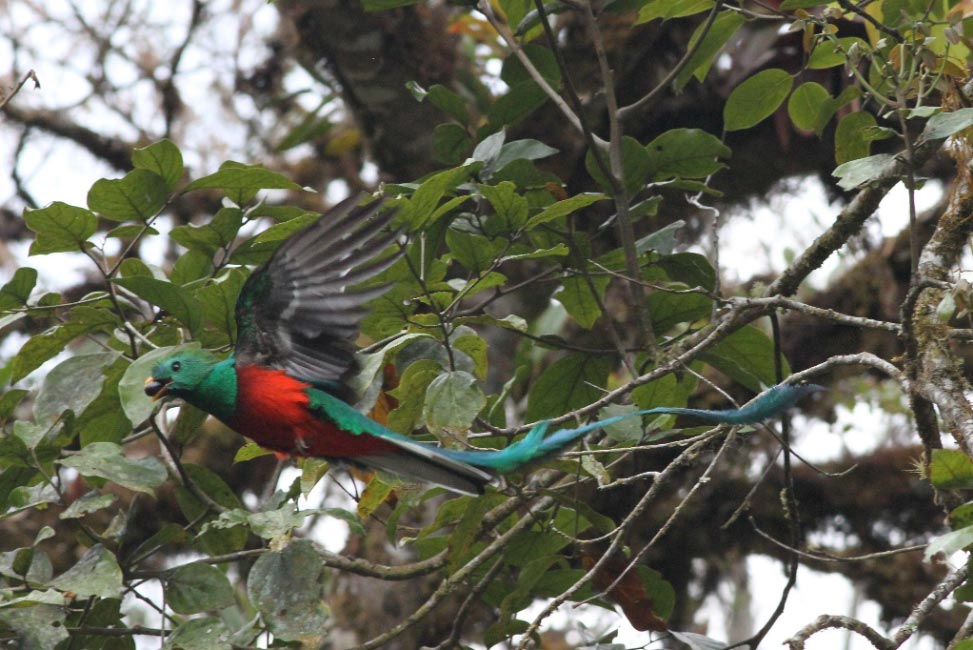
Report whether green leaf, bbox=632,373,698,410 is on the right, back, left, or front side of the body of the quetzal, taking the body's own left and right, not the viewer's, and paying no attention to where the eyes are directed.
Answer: back

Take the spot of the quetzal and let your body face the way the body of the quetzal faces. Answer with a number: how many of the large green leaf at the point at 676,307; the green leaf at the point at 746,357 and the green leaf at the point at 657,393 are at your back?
3

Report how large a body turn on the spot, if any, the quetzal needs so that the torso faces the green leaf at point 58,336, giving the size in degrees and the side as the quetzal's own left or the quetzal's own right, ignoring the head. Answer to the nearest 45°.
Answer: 0° — it already faces it

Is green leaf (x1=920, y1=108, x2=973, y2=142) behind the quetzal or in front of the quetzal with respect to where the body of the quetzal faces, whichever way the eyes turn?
behind

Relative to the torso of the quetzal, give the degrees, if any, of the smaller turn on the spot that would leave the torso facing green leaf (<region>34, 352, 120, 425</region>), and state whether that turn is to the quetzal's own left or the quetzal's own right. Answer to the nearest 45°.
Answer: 0° — it already faces it

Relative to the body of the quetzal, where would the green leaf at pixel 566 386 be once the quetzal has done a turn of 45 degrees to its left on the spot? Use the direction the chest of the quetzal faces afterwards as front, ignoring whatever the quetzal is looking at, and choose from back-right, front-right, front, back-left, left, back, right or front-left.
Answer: back

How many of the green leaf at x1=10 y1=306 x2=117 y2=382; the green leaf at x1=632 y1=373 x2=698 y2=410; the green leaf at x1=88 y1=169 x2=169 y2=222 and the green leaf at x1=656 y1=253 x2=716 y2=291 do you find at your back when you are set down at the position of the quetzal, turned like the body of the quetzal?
2

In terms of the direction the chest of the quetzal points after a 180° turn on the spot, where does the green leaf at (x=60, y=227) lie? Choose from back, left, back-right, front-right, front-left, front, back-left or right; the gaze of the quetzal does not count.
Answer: back

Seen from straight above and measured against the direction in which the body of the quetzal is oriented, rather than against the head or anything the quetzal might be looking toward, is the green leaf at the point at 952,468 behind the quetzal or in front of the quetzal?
behind

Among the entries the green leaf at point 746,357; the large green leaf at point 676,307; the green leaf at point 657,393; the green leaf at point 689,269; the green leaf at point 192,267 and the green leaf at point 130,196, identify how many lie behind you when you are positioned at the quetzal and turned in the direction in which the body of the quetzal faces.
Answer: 4

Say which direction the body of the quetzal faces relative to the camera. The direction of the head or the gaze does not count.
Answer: to the viewer's left
